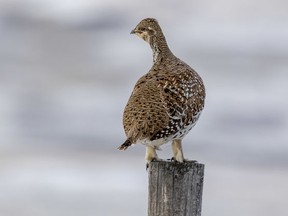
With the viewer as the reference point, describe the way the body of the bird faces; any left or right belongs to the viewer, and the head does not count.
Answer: facing away from the viewer and to the right of the viewer
